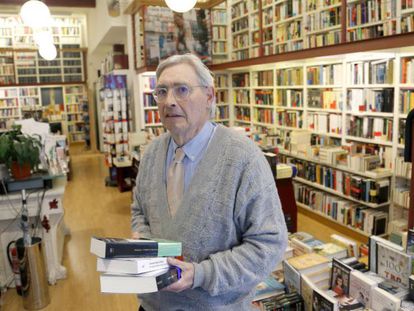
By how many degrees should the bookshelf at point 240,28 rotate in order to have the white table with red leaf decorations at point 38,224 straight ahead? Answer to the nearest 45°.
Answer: approximately 45° to its left

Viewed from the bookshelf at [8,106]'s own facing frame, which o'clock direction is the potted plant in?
The potted plant is roughly at 12 o'clock from the bookshelf.

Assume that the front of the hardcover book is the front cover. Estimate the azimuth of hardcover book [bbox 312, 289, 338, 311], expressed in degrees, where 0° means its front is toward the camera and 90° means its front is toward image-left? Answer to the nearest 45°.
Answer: approximately 45°

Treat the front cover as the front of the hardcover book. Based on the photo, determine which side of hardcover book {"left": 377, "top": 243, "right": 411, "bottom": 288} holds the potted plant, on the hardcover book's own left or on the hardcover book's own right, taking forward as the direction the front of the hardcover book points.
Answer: on the hardcover book's own right

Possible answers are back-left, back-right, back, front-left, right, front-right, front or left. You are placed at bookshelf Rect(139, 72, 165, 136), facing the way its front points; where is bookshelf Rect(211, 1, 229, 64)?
back-left

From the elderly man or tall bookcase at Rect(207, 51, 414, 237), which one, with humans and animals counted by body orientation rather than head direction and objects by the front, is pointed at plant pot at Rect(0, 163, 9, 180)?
the tall bookcase
